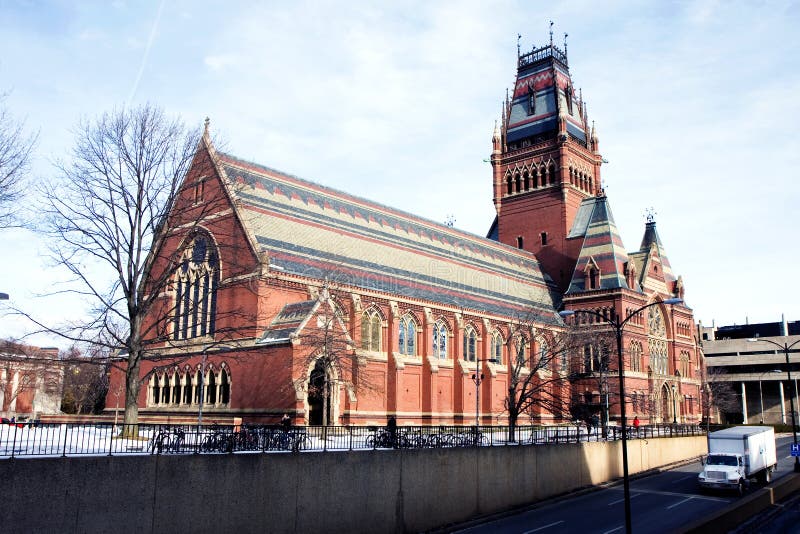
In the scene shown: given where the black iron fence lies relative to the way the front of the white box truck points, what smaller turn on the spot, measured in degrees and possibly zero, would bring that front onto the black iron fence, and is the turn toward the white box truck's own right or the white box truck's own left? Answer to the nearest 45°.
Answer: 0° — it already faces it

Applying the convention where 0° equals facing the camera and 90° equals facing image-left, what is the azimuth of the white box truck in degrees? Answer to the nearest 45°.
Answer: approximately 45°

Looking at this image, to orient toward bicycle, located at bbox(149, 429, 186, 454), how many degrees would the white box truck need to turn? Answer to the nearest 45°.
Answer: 0° — it already faces it
